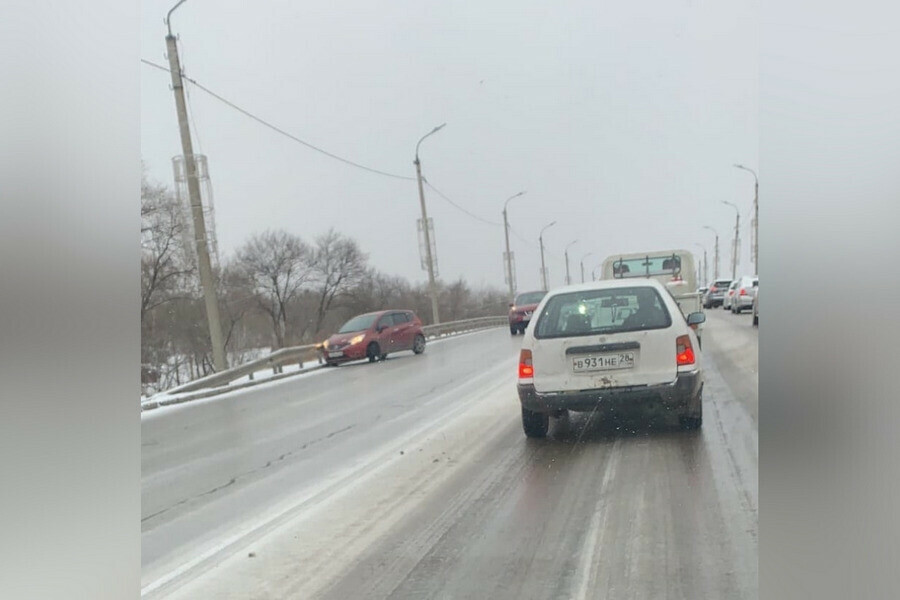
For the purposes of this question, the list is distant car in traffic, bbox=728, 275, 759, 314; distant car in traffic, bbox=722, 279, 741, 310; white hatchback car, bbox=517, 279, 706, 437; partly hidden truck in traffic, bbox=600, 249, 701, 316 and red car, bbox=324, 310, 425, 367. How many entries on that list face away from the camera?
4

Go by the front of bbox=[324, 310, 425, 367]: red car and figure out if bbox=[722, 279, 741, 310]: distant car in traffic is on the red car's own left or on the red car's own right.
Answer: on the red car's own left

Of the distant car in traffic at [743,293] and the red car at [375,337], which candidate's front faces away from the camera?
the distant car in traffic

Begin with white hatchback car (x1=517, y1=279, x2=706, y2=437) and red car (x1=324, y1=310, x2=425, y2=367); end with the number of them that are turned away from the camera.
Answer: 1

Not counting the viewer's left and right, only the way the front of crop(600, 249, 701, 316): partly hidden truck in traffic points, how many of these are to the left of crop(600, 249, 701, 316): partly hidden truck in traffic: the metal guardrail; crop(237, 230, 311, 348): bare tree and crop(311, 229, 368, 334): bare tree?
3

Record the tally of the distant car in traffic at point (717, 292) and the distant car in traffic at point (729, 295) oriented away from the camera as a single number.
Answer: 2

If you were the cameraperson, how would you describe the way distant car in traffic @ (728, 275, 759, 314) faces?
facing away from the viewer

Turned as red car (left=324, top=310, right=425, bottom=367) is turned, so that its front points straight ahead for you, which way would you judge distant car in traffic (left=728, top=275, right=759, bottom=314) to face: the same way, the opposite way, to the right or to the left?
the opposite way

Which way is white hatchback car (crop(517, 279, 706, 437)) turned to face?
away from the camera

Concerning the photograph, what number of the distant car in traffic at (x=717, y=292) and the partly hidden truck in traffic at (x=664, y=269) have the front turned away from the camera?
2
